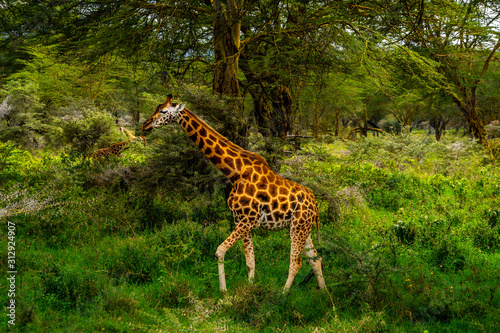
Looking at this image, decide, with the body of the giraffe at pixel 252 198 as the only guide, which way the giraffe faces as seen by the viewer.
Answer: to the viewer's left

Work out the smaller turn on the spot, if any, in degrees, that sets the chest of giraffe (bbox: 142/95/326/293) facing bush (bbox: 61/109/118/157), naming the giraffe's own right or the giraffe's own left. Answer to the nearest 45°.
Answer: approximately 45° to the giraffe's own right
